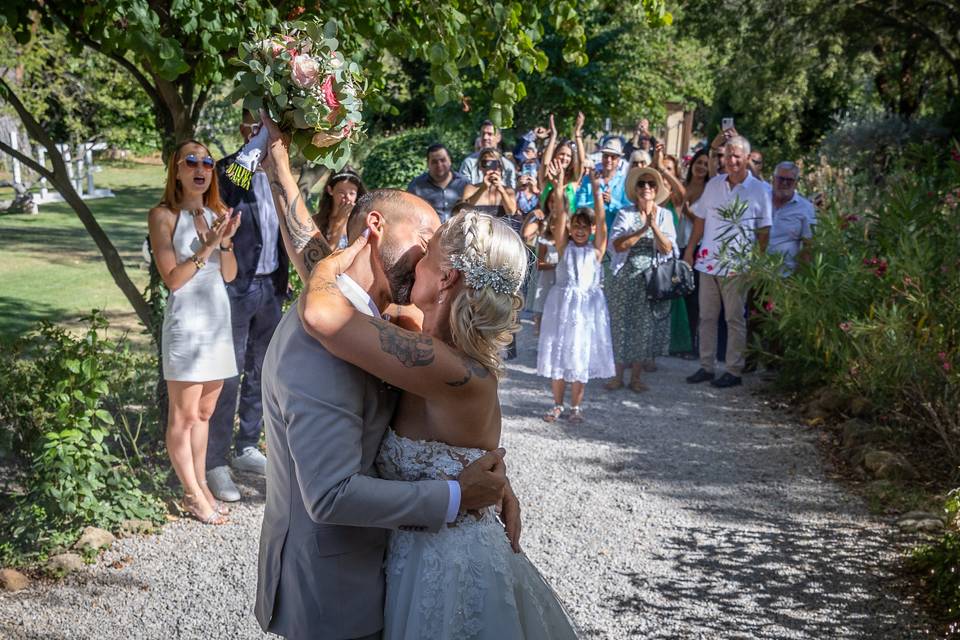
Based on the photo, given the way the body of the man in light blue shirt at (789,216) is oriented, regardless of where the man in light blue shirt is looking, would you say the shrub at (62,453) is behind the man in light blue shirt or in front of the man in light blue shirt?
in front

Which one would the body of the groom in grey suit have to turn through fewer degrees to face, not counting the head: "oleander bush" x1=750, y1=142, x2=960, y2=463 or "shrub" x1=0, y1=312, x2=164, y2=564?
the oleander bush

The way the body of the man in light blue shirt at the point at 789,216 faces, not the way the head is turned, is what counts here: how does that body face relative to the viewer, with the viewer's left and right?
facing the viewer and to the left of the viewer

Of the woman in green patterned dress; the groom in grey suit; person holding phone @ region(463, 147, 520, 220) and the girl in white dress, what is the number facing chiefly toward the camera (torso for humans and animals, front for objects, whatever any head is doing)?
3

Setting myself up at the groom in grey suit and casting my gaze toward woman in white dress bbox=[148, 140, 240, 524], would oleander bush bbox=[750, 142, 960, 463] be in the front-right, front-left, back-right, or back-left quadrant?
front-right

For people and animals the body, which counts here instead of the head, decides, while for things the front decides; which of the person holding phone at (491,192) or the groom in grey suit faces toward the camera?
the person holding phone

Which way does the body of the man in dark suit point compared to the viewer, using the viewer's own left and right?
facing the viewer and to the right of the viewer

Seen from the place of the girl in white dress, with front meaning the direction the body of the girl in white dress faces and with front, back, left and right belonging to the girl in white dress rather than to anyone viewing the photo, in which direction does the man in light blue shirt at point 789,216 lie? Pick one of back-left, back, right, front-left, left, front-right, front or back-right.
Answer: back-left

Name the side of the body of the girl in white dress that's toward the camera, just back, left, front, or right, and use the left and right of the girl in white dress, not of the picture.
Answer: front

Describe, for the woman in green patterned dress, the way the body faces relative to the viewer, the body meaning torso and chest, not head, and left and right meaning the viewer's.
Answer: facing the viewer

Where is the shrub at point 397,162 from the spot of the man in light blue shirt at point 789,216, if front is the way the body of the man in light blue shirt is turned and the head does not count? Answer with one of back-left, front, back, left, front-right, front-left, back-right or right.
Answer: right

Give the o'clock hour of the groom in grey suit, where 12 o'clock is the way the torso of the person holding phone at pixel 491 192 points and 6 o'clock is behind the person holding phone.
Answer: The groom in grey suit is roughly at 12 o'clock from the person holding phone.

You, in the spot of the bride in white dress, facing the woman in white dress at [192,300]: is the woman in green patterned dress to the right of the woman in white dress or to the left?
right
